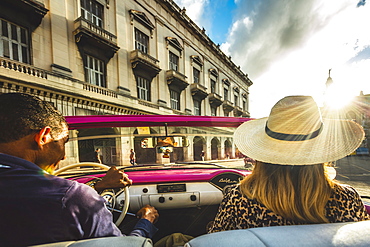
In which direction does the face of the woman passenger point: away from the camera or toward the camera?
away from the camera

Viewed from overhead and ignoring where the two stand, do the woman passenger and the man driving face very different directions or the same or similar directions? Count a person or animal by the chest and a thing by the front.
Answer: same or similar directions

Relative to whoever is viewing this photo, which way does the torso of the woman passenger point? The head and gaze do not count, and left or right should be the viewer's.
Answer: facing away from the viewer

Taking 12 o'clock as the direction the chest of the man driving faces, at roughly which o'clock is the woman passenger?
The woman passenger is roughly at 2 o'clock from the man driving.

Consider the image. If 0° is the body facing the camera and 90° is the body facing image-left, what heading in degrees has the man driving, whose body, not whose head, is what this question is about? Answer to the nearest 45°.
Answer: approximately 225°

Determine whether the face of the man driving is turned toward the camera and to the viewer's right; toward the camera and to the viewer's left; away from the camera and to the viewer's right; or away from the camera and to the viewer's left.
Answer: away from the camera and to the viewer's right

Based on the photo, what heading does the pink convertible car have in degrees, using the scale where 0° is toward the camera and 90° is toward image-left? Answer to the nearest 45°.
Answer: approximately 180°

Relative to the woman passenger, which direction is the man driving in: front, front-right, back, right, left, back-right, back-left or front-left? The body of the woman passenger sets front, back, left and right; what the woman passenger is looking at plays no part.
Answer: back-left
